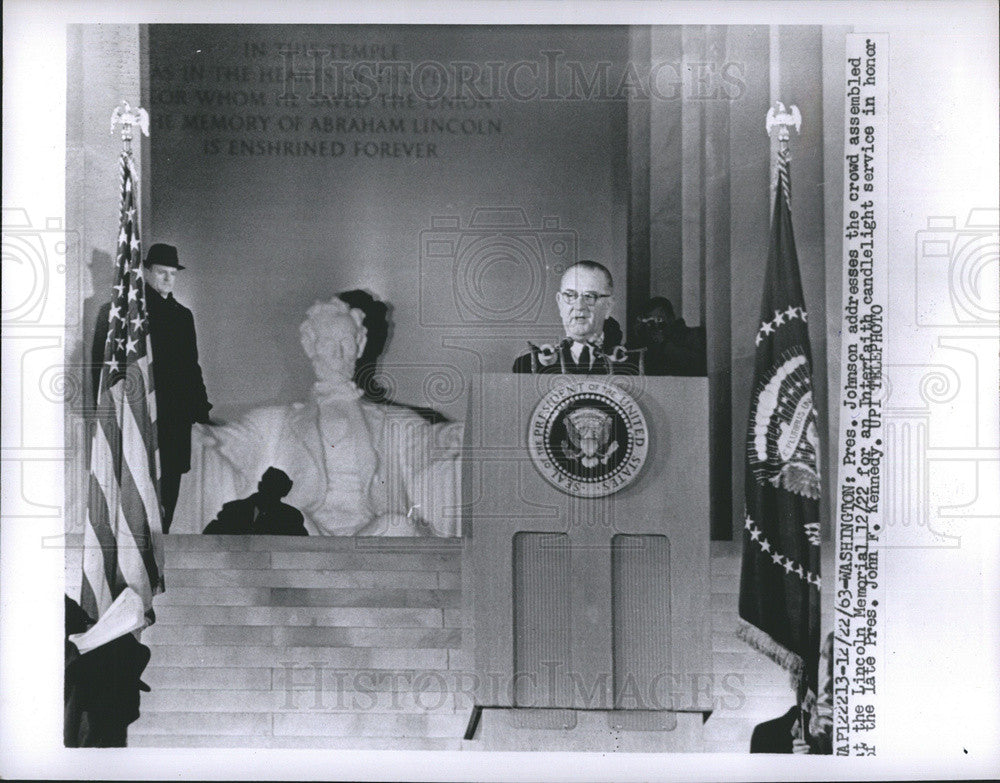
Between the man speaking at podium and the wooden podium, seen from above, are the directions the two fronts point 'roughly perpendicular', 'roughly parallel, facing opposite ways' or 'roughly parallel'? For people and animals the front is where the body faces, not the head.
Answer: roughly parallel

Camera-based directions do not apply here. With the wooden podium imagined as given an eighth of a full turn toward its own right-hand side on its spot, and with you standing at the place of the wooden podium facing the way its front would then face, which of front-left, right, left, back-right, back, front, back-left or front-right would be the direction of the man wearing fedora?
front-right

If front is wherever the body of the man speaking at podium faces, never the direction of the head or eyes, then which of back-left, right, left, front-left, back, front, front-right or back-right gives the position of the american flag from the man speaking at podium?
right

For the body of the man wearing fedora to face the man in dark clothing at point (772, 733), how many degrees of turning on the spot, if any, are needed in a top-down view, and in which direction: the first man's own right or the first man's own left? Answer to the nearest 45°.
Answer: approximately 45° to the first man's own left

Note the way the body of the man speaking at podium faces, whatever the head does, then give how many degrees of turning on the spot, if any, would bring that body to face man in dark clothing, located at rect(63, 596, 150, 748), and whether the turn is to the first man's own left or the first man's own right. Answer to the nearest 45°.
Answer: approximately 90° to the first man's own right

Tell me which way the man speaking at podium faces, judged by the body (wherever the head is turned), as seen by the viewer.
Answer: toward the camera

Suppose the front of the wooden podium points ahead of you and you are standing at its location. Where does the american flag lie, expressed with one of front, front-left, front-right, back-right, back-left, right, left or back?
right

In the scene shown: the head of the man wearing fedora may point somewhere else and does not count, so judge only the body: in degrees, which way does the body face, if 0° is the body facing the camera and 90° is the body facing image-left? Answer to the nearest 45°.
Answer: approximately 315°

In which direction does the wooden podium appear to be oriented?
toward the camera

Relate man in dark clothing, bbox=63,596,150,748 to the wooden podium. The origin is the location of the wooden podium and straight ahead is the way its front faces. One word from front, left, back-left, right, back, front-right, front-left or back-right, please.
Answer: right

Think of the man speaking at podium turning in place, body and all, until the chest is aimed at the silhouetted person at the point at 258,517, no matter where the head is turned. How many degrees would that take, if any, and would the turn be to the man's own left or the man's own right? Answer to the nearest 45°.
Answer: approximately 90° to the man's own right
